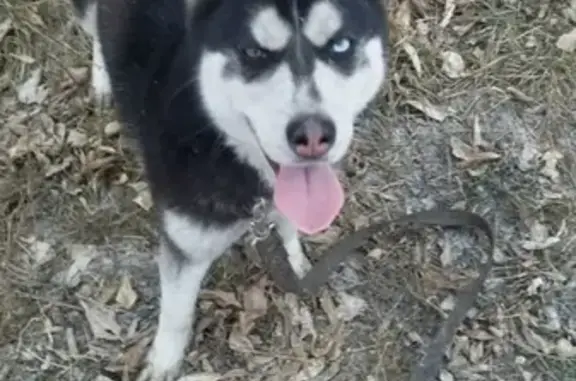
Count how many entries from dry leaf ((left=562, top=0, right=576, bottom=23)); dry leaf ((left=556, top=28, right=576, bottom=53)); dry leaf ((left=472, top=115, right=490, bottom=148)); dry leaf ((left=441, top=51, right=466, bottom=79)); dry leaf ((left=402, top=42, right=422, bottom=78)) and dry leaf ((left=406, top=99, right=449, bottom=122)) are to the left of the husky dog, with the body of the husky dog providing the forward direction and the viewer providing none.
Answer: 6

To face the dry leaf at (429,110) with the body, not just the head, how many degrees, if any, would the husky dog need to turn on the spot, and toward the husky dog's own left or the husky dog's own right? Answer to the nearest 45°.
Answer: approximately 90° to the husky dog's own left

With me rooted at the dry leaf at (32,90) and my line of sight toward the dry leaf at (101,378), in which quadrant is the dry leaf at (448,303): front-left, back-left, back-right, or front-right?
front-left

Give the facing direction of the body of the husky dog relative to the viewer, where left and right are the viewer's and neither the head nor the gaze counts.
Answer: facing the viewer and to the right of the viewer

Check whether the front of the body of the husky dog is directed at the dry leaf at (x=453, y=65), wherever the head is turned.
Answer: no

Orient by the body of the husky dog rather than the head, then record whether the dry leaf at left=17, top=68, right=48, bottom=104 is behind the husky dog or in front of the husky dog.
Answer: behind

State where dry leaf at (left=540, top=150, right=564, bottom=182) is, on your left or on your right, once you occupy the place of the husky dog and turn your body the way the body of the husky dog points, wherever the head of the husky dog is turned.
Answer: on your left

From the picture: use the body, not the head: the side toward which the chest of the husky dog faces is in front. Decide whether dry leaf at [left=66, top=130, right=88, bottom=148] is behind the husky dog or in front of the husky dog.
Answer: behind

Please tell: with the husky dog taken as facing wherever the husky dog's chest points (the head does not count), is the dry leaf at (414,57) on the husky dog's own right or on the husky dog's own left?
on the husky dog's own left

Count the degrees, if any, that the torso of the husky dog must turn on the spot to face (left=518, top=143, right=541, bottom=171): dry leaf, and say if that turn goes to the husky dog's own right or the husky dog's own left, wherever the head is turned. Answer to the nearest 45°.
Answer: approximately 90° to the husky dog's own left

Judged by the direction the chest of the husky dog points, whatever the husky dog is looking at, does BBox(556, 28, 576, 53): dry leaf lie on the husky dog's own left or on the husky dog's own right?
on the husky dog's own left
